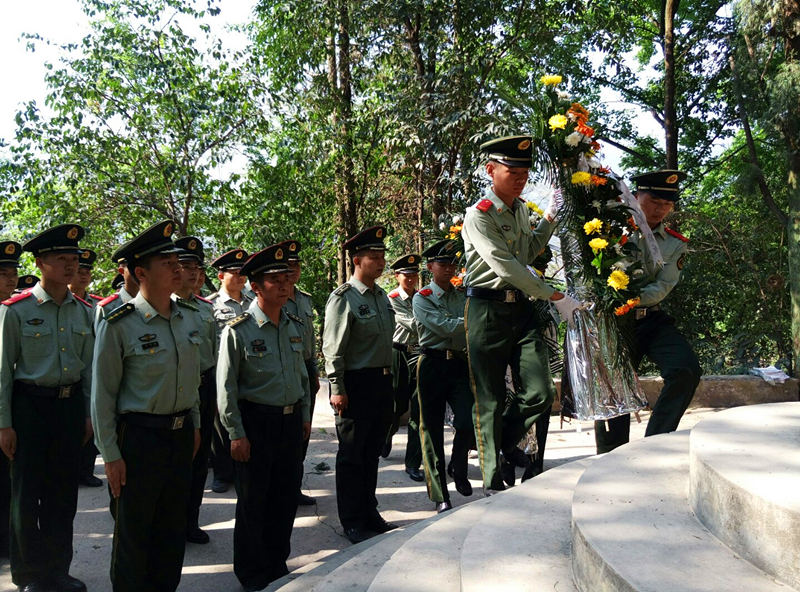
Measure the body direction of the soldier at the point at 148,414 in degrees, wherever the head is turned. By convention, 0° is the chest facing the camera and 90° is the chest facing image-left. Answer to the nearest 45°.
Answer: approximately 315°

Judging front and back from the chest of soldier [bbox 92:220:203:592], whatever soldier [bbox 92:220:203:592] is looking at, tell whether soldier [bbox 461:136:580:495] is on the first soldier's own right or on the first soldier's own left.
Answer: on the first soldier's own left

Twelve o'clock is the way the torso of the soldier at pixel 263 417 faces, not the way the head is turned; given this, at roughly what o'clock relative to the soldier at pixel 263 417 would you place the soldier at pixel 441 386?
the soldier at pixel 441 386 is roughly at 9 o'clock from the soldier at pixel 263 417.

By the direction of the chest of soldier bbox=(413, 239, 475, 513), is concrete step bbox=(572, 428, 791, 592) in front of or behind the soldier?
in front

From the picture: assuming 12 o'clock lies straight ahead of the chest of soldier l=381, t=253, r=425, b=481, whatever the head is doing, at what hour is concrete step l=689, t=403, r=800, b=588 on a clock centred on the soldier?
The concrete step is roughly at 1 o'clock from the soldier.

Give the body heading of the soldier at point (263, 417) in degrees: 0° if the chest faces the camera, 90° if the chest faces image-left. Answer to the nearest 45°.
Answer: approximately 315°

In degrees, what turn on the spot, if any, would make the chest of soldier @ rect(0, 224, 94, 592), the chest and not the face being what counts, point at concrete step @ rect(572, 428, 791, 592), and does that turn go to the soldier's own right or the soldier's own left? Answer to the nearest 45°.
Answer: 0° — they already face it

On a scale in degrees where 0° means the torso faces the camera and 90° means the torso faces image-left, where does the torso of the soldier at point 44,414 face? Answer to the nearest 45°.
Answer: approximately 315°

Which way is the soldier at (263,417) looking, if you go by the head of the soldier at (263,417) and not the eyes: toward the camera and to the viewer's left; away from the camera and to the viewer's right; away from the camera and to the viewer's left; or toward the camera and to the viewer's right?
toward the camera and to the viewer's right

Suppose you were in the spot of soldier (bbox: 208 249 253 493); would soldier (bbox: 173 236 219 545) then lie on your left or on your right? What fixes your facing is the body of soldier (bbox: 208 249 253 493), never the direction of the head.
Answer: on your right
